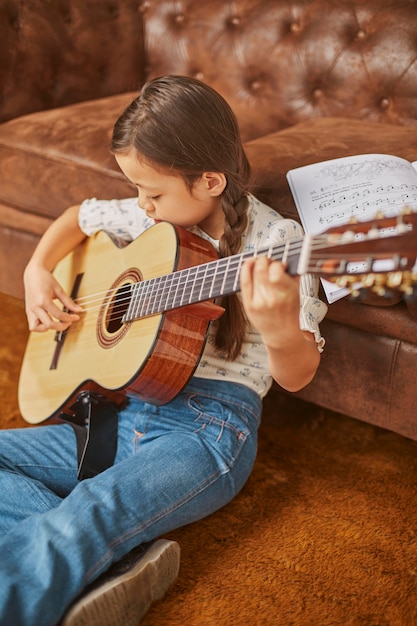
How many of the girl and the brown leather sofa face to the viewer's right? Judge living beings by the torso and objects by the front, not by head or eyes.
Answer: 0

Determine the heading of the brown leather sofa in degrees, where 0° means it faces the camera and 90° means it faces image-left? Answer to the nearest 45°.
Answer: approximately 45°
